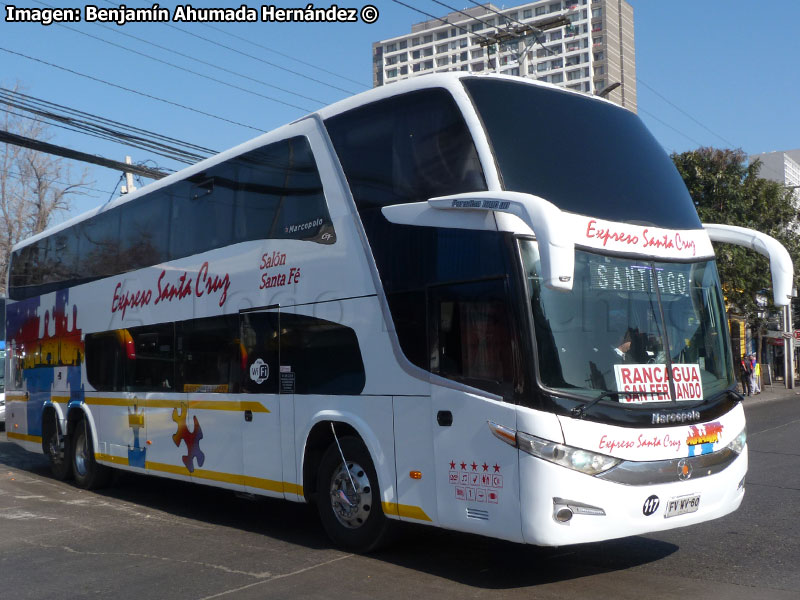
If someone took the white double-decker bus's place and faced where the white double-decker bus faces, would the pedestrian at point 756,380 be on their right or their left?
on their left

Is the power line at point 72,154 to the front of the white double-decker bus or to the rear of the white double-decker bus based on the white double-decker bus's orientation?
to the rear

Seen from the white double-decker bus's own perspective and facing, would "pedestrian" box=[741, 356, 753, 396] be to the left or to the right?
on its left

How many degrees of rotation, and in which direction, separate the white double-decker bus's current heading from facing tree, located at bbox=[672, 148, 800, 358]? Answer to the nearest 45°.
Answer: approximately 90° to its left

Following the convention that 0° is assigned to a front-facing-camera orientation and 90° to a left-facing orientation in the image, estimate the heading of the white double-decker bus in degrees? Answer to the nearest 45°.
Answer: approximately 315°

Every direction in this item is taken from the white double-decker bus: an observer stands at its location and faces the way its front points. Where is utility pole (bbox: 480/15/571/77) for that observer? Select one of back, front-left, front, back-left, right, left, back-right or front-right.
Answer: back-left

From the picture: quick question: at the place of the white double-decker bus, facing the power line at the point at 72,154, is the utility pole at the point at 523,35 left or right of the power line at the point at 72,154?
right
